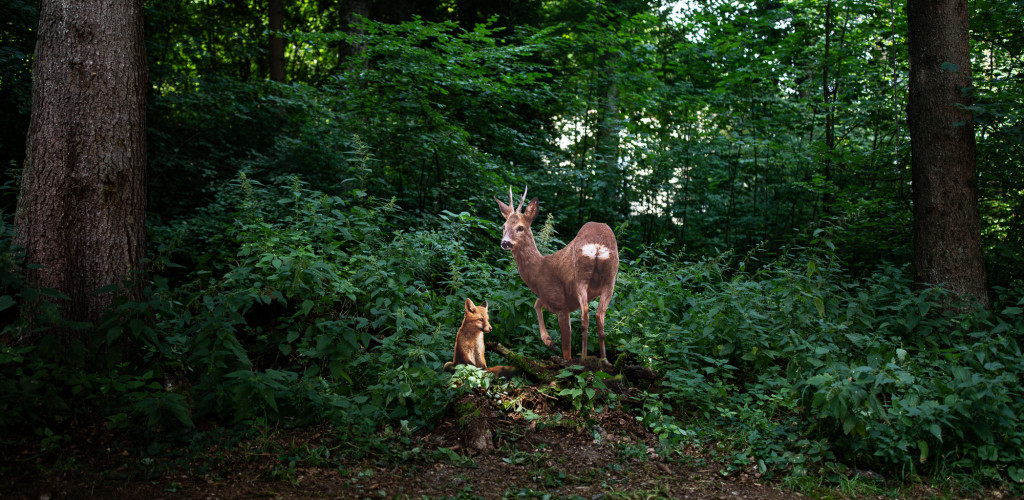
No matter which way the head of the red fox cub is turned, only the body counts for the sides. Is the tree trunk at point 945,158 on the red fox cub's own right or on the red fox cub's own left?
on the red fox cub's own left

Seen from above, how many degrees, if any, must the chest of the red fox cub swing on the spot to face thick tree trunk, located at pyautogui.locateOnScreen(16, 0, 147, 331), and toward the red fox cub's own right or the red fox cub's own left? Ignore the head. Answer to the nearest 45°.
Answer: approximately 135° to the red fox cub's own right

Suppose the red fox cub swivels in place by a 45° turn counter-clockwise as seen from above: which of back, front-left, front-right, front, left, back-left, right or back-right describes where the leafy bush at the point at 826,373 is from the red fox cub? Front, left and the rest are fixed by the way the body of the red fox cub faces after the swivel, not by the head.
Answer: front

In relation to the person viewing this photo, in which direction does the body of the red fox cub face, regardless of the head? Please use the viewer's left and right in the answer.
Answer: facing the viewer and to the right of the viewer

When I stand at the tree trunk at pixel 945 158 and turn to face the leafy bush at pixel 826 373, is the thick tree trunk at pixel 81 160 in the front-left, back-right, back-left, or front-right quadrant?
front-right

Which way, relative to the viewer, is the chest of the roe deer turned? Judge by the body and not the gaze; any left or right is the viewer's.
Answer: facing away from the viewer and to the left of the viewer

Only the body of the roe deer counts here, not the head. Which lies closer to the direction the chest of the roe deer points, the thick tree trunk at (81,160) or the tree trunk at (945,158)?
the thick tree trunk

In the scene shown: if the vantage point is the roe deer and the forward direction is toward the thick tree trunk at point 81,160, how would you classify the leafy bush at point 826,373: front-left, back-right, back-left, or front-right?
back-left

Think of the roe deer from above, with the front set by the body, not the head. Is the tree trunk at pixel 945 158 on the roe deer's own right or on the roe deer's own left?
on the roe deer's own right
